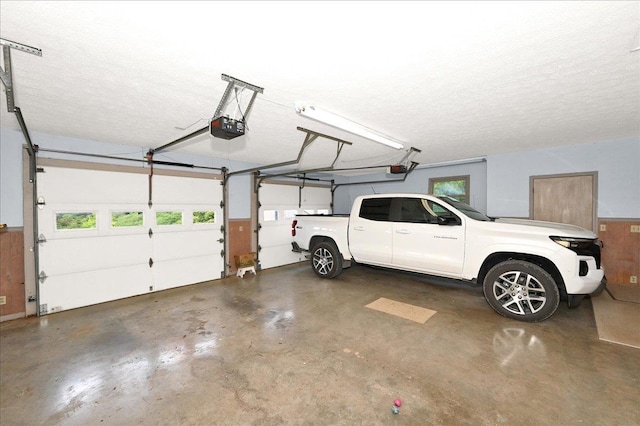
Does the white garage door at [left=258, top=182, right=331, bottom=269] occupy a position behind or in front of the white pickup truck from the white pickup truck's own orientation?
behind

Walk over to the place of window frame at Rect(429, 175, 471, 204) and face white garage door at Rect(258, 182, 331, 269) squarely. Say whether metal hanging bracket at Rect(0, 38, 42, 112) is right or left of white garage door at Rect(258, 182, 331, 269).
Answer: left

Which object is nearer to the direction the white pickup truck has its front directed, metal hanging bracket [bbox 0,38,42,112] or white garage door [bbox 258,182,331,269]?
the metal hanging bracket

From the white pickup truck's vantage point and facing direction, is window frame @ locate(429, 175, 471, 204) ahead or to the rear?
to the rear

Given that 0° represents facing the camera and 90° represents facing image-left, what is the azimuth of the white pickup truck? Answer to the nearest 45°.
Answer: approximately 315°

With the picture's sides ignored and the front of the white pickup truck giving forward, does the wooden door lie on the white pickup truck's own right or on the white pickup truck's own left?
on the white pickup truck's own left
